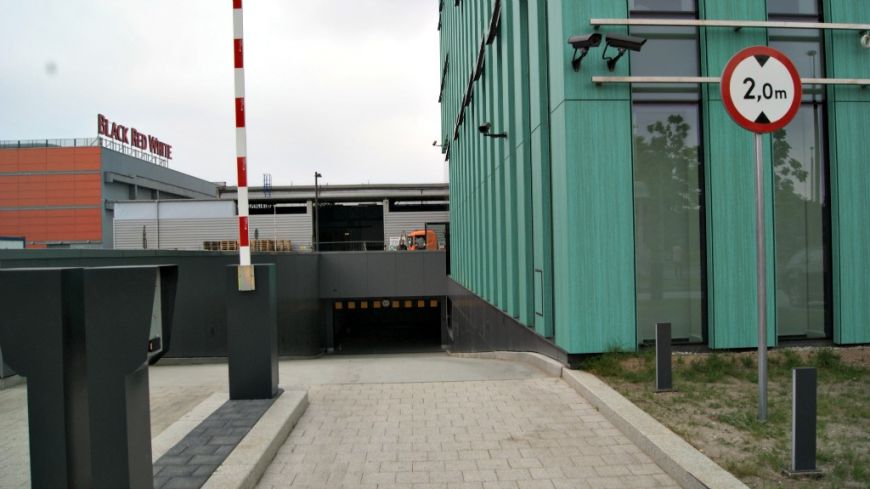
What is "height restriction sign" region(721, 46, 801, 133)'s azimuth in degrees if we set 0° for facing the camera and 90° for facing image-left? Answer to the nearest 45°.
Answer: approximately 0°

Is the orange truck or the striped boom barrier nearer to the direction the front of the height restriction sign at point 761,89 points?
the striped boom barrier

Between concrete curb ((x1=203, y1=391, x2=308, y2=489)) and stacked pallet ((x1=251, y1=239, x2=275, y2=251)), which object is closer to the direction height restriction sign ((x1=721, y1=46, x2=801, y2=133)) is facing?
the concrete curb

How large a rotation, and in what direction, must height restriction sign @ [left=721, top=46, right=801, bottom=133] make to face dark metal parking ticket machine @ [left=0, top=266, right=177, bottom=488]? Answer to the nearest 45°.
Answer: approximately 45° to its right

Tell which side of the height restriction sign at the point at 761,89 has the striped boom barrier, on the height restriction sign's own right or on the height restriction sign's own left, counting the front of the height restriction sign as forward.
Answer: on the height restriction sign's own right

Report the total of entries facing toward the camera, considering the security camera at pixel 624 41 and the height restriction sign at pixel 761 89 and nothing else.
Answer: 1

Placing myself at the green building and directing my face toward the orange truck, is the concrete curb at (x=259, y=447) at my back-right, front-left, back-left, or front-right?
back-left

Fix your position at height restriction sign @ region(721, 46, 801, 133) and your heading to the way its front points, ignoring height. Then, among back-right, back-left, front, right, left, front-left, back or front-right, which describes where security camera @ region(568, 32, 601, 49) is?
back-right

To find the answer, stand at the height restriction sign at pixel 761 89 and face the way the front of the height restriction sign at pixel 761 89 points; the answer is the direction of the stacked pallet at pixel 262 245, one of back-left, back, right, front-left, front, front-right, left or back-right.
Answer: back-right
